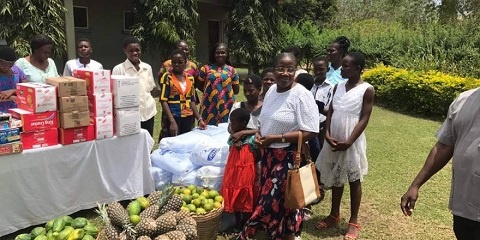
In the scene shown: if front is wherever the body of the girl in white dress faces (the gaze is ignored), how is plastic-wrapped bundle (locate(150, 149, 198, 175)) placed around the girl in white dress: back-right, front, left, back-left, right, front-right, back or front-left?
front-right

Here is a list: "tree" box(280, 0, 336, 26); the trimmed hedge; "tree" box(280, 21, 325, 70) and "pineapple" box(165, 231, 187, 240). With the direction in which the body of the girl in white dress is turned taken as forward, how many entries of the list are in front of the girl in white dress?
1

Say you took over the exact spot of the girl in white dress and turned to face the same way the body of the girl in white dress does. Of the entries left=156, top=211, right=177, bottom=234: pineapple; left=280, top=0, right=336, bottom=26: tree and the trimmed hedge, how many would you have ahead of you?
1

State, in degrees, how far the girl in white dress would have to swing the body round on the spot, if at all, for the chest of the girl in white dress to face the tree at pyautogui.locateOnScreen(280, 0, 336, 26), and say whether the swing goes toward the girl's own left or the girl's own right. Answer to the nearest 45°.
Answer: approximately 135° to the girl's own right

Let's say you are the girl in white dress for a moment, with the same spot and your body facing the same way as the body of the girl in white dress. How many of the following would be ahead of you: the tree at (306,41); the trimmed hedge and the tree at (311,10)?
0

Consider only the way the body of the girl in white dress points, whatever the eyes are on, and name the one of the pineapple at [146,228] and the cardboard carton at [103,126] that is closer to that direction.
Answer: the pineapple

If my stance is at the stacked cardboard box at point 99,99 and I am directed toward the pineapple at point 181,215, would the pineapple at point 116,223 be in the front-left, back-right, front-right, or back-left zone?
front-right

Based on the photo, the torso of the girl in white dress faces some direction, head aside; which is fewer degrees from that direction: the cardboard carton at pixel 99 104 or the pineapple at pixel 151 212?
the pineapple

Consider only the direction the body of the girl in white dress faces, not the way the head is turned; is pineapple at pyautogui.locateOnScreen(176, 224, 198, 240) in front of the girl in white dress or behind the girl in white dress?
in front

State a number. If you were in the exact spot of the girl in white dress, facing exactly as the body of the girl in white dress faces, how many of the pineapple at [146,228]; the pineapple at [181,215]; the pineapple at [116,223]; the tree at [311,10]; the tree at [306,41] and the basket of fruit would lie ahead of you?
4

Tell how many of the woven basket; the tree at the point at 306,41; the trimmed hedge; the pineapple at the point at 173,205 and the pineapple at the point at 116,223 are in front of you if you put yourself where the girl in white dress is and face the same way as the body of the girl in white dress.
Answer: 3

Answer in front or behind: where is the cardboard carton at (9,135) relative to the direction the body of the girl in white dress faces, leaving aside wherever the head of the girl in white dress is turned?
in front

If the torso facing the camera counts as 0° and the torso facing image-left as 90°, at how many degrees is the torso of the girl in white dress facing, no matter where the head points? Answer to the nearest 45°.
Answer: approximately 45°

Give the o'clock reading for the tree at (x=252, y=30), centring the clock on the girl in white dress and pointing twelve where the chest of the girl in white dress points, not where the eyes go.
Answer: The tree is roughly at 4 o'clock from the girl in white dress.

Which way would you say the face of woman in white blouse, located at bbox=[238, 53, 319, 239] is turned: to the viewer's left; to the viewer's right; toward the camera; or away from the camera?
toward the camera

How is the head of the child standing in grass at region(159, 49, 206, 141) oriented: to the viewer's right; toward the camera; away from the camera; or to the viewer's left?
toward the camera
